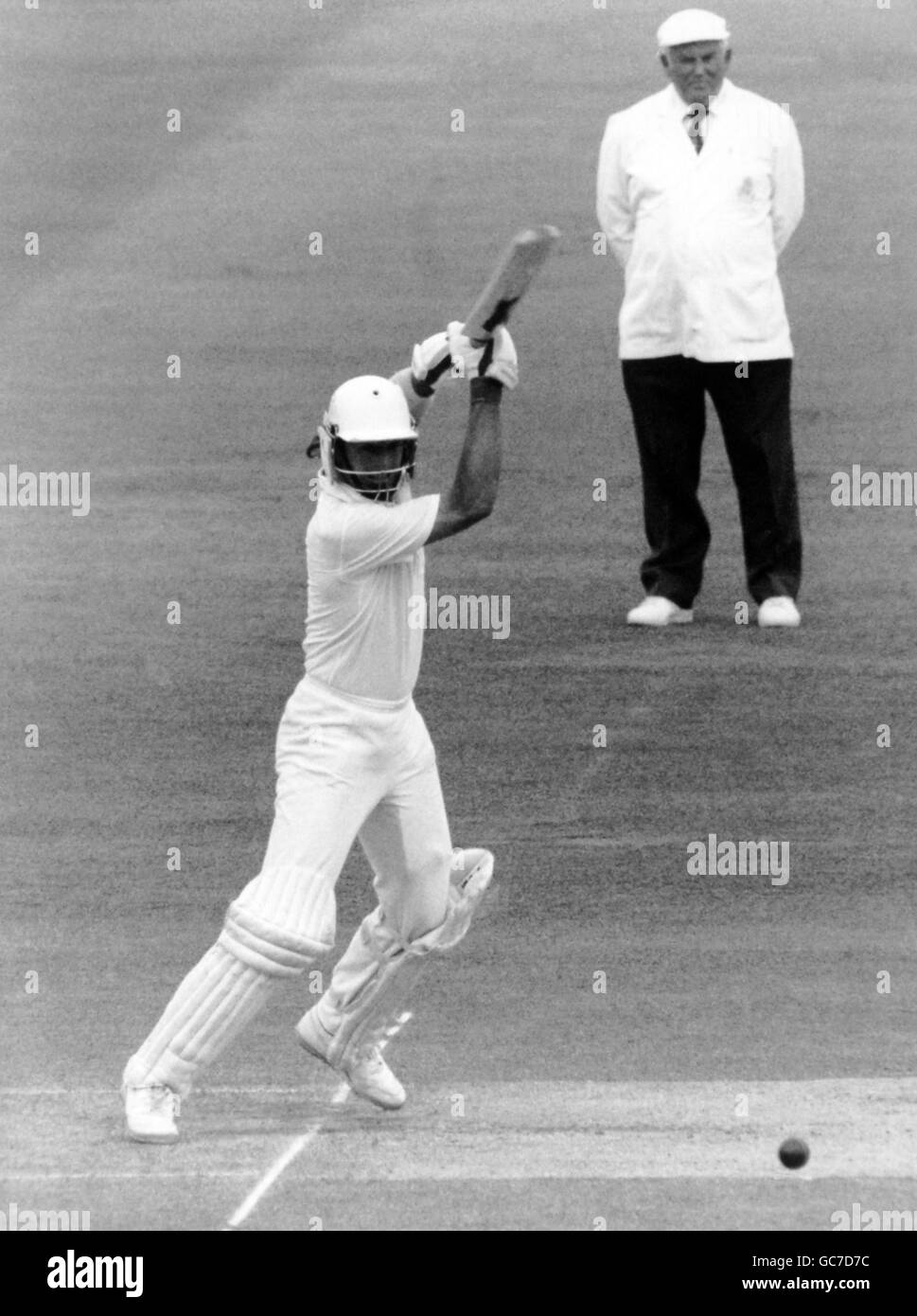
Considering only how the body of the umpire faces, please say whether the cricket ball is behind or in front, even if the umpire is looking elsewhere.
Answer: in front

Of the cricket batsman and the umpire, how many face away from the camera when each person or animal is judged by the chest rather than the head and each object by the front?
0

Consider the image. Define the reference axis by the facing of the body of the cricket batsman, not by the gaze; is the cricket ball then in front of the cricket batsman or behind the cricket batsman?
in front

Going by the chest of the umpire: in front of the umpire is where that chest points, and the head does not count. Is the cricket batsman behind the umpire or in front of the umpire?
in front

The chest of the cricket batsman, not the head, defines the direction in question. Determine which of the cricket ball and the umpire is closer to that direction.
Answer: the cricket ball

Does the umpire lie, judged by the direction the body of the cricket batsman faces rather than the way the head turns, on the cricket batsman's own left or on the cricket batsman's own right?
on the cricket batsman's own left

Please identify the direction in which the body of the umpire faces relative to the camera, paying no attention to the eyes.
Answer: toward the camera
